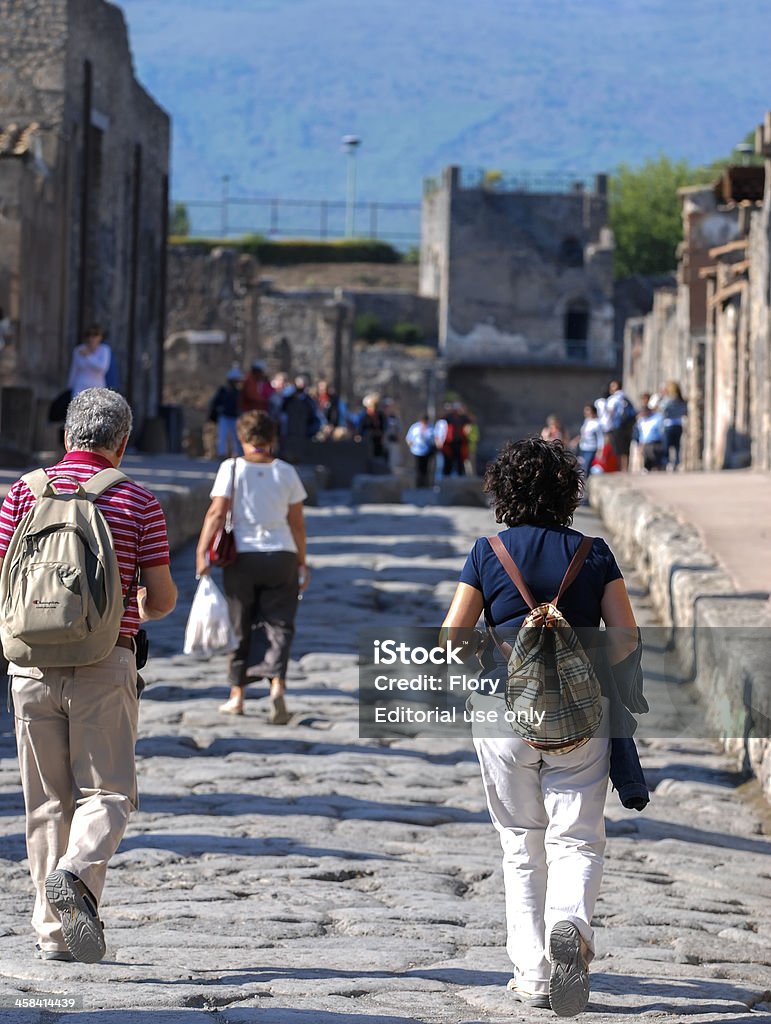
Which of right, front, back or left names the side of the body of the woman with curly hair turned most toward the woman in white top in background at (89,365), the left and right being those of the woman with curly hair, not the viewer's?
front

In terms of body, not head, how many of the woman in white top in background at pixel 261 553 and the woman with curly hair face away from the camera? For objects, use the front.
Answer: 2

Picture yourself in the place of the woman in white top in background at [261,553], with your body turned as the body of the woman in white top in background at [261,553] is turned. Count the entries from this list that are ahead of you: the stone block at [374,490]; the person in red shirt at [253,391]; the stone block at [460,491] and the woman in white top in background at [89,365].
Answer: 4

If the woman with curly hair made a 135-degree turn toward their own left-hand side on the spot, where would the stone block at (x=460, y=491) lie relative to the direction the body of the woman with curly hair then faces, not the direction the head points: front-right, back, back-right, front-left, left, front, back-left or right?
back-right

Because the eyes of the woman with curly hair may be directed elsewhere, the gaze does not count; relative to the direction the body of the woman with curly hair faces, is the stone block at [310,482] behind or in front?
in front

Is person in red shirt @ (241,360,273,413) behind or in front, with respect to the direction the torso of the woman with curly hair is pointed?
in front

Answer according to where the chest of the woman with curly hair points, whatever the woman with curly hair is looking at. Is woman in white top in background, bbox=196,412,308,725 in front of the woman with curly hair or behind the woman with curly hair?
in front

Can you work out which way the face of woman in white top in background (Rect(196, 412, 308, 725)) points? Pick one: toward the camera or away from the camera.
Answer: away from the camera

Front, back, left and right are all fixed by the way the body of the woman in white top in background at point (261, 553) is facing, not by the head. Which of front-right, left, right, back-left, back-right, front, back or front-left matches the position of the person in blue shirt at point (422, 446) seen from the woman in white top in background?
front

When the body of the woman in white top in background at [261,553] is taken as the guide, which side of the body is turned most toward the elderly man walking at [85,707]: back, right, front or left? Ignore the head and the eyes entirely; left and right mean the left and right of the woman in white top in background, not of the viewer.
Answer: back

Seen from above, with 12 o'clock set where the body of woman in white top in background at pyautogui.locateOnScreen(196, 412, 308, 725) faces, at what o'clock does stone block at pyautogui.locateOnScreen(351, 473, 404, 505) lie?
The stone block is roughly at 12 o'clock from the woman in white top in background.

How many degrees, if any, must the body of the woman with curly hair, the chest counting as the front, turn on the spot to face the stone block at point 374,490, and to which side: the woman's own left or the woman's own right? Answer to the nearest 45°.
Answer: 0° — they already face it

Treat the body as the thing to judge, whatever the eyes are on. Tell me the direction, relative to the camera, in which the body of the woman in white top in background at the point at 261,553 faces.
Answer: away from the camera

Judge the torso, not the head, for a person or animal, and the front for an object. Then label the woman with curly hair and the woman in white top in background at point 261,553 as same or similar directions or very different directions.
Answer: same or similar directions

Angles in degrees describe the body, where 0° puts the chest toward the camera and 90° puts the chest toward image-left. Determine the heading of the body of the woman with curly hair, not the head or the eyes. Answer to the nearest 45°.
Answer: approximately 180°

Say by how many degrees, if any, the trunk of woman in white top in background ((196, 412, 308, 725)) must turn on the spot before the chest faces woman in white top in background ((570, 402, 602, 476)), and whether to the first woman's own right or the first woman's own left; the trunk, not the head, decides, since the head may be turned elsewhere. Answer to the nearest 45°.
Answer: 0° — they already face them
